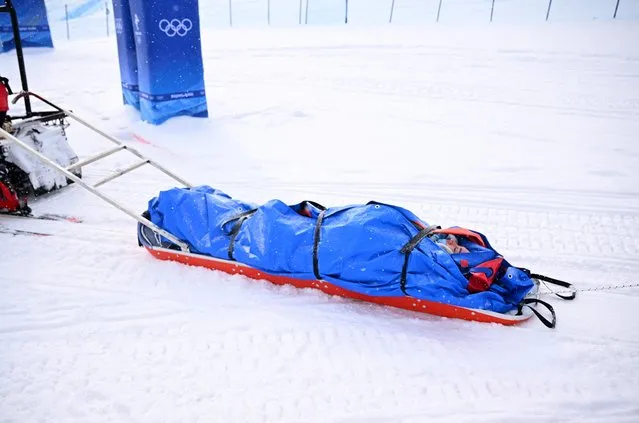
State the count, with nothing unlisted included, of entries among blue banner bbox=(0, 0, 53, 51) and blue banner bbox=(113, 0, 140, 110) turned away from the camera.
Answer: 0

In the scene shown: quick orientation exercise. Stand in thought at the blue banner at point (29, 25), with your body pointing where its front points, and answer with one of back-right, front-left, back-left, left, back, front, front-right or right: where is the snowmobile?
front

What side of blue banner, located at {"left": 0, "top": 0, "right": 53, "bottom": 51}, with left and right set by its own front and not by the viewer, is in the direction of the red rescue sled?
front

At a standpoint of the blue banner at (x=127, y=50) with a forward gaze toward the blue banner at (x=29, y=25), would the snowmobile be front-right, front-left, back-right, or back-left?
back-left

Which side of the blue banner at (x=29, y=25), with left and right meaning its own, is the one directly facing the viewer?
front

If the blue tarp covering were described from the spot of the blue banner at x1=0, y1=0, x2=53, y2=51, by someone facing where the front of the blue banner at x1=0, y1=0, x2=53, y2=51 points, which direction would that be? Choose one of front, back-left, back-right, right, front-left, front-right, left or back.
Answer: front

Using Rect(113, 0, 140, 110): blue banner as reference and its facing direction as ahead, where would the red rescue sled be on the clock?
The red rescue sled is roughly at 10 o'clock from the blue banner.

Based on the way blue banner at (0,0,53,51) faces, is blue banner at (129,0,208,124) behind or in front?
in front

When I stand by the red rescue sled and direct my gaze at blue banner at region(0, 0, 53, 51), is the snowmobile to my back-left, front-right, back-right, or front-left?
front-left

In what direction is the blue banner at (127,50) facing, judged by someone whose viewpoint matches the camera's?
facing the viewer and to the left of the viewer

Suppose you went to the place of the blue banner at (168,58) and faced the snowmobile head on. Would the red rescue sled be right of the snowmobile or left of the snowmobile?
left
